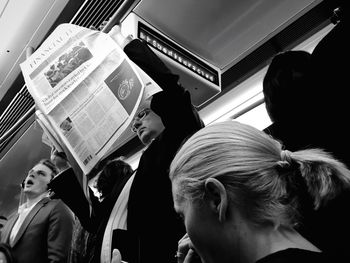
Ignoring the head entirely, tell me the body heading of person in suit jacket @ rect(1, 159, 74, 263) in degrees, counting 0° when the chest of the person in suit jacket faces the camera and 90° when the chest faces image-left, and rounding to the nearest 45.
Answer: approximately 45°

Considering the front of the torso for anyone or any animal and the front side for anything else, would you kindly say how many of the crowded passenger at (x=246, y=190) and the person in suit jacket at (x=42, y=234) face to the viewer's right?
0

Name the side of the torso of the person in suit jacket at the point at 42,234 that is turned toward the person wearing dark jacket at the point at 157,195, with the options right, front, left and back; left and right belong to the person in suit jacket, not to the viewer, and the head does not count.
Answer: left

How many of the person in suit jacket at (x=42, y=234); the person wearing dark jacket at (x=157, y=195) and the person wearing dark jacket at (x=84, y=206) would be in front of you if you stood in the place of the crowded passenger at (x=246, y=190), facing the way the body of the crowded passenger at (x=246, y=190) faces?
3

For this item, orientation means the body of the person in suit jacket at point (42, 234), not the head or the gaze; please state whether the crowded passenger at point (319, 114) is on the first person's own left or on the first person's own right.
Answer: on the first person's own left

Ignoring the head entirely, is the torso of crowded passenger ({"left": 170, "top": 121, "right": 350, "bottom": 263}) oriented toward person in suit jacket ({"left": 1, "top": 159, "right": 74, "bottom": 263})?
yes

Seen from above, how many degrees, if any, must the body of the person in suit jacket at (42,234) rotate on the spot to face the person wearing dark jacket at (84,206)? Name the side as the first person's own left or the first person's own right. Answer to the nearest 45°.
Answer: approximately 90° to the first person's own left

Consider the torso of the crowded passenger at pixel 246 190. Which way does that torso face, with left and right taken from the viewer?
facing away from the viewer and to the left of the viewer
